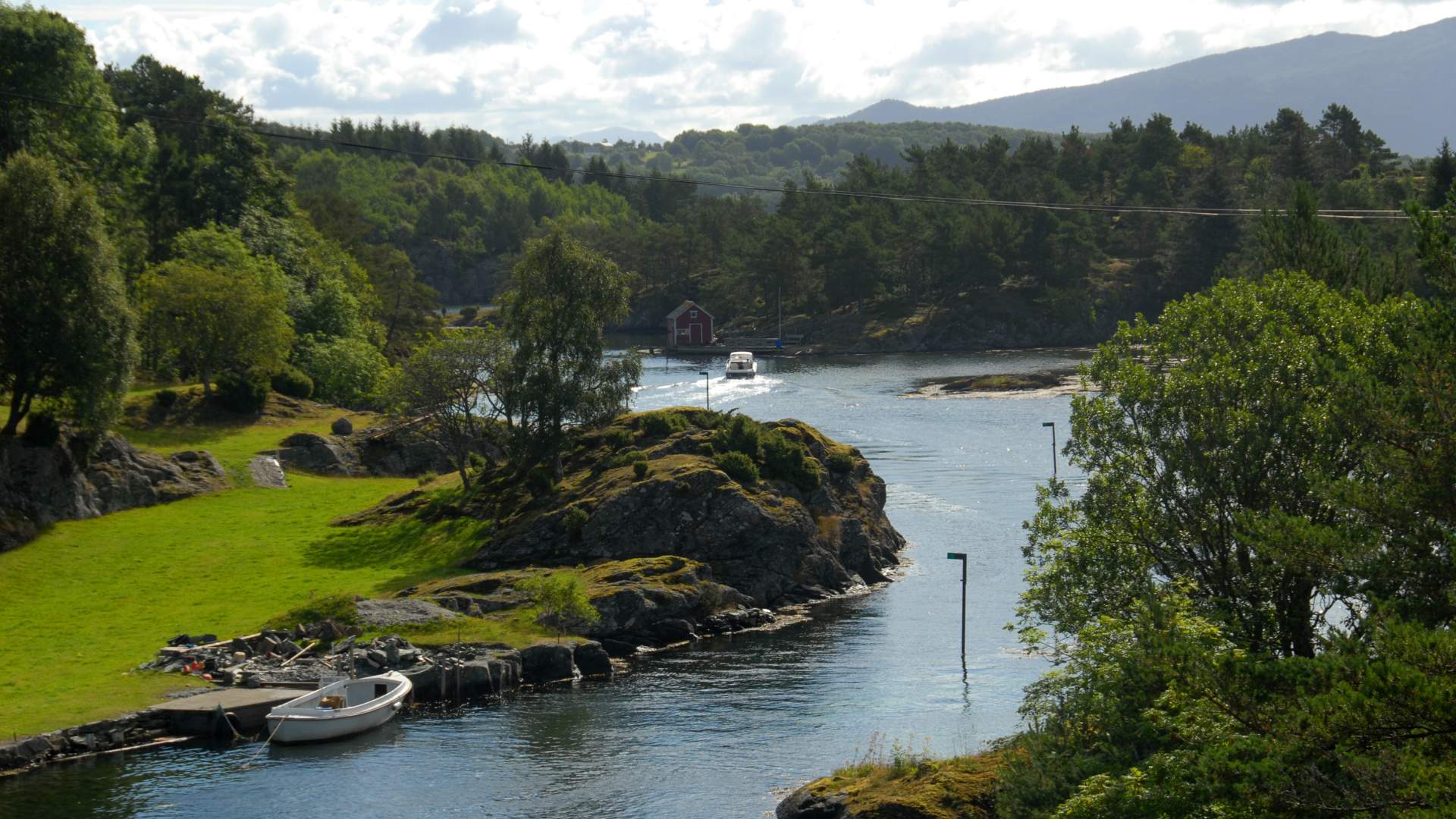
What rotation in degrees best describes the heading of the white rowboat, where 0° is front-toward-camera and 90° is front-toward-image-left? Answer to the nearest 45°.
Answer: approximately 225°

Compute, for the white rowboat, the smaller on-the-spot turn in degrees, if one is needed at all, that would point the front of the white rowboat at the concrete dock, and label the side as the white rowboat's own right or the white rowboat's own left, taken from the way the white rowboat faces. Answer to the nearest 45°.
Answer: approximately 135° to the white rowboat's own left

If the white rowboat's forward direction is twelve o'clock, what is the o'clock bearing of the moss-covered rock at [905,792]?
The moss-covered rock is roughly at 3 o'clock from the white rowboat.
